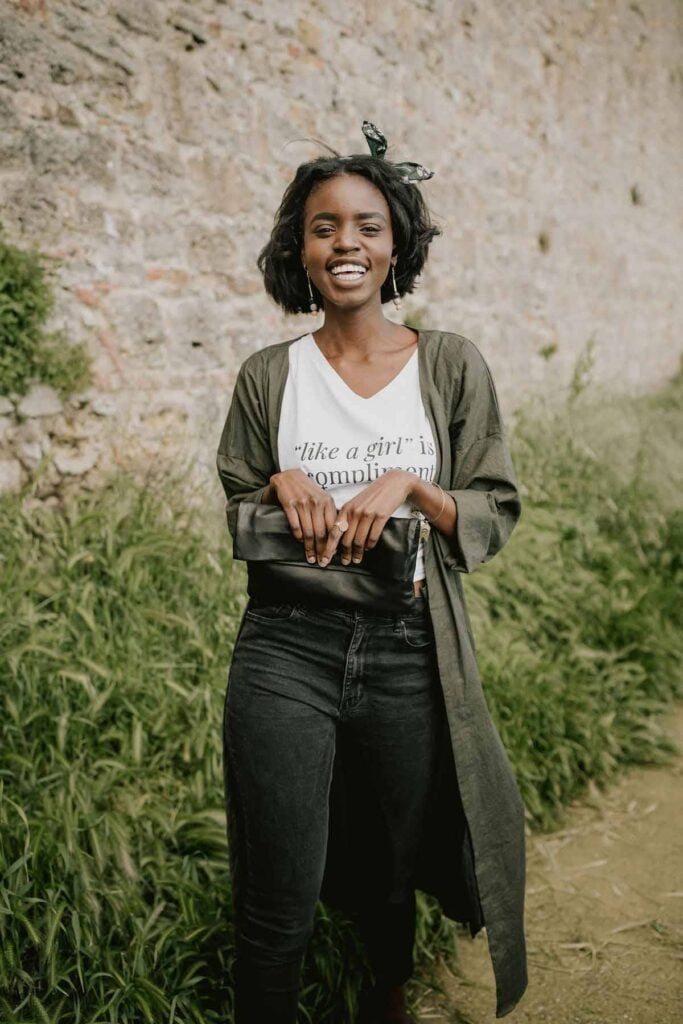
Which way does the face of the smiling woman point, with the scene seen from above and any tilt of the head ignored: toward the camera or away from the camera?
toward the camera

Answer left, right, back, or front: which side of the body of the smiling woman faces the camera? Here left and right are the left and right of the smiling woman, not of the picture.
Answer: front
